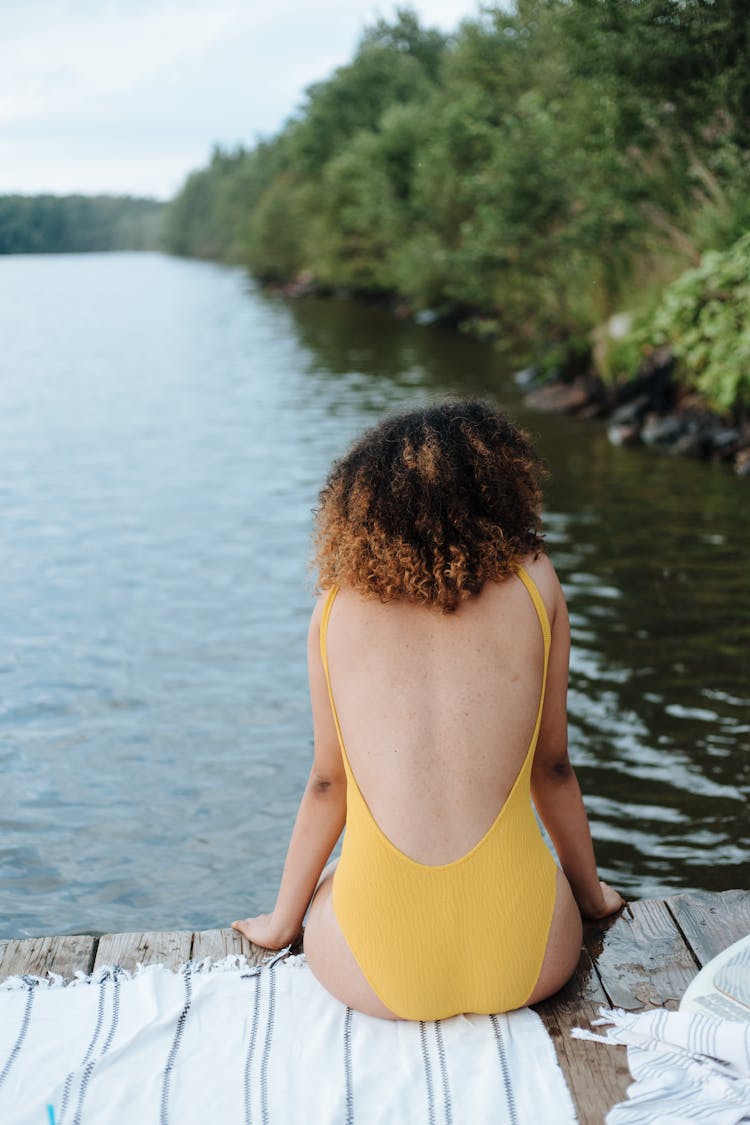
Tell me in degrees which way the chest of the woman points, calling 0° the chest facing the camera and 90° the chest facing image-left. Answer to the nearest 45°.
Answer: approximately 180°

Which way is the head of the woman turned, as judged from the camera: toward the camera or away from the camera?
away from the camera
